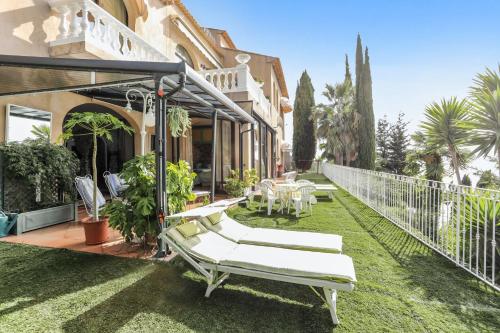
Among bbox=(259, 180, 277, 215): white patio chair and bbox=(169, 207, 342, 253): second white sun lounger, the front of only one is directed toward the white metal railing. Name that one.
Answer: the second white sun lounger

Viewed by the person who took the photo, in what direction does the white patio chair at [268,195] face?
facing away from the viewer and to the right of the viewer

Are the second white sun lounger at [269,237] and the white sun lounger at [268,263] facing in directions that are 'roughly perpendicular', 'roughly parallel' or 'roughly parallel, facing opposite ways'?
roughly parallel

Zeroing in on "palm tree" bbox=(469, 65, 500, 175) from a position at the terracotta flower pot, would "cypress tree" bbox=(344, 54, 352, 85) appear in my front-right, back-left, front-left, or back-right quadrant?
front-left

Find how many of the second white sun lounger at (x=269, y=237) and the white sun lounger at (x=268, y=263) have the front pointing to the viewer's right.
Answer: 2

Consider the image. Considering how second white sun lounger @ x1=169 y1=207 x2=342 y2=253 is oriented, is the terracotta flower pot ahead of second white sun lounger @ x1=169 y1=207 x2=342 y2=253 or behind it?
behind

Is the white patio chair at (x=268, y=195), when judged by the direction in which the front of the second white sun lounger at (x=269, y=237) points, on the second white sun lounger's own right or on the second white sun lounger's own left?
on the second white sun lounger's own left

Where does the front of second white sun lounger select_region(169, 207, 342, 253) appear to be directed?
to the viewer's right

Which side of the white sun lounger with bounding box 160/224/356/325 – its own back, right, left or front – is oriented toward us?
right

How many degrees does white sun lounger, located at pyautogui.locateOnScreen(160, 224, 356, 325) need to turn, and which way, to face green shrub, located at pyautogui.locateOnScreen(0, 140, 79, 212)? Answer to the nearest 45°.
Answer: approximately 135° to its left

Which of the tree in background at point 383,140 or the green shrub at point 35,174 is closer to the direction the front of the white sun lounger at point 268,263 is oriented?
the tree in background

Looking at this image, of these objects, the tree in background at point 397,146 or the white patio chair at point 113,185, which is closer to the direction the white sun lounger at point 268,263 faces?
the tree in background
